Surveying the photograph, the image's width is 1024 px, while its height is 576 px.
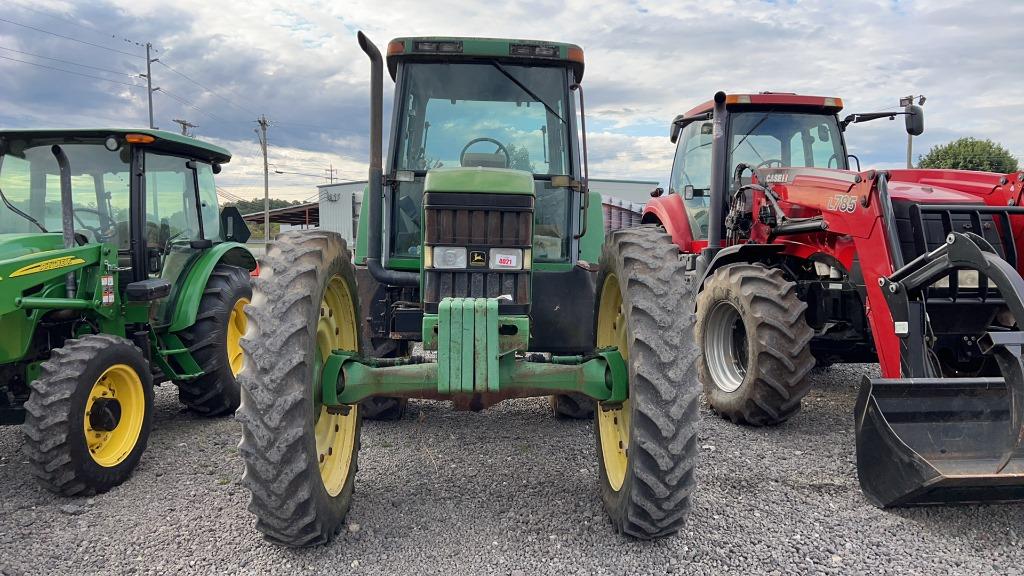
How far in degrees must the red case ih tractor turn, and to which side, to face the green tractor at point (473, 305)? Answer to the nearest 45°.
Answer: approximately 90° to its right

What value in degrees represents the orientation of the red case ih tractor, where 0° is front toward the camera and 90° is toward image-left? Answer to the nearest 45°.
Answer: approximately 315°

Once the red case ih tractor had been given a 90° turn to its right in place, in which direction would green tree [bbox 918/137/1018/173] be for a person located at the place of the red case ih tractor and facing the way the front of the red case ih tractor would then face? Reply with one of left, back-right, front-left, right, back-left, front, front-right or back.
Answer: back-right

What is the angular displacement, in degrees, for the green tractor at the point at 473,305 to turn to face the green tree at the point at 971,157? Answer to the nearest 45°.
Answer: approximately 135° to its left

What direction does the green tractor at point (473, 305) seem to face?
toward the camera

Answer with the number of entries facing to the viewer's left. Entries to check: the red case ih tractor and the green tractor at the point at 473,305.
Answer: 0

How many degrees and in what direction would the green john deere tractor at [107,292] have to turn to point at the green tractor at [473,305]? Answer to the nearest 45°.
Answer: approximately 90° to its left

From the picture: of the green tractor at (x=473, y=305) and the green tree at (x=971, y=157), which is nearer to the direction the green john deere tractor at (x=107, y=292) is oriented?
the green tractor

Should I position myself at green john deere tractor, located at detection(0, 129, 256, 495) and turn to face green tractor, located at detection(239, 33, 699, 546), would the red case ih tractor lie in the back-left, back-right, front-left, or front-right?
front-left

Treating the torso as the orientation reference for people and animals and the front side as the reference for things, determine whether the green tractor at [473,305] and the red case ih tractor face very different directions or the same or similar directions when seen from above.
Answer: same or similar directions

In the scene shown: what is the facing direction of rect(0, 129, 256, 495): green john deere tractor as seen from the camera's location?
facing the viewer and to the left of the viewer
